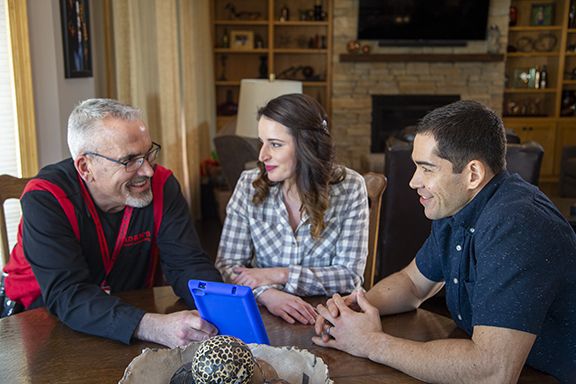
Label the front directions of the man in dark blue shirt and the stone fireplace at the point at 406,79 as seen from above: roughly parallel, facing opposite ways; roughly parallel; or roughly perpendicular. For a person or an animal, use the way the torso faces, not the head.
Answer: roughly perpendicular

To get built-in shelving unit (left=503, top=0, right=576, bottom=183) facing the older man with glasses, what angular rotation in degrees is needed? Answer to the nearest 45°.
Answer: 0° — it already faces them

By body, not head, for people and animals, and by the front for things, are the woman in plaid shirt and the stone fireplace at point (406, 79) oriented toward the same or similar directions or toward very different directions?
same or similar directions

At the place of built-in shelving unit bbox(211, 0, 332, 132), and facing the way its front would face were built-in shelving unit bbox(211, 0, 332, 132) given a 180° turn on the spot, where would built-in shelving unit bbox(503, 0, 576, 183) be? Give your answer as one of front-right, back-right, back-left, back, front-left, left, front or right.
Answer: right

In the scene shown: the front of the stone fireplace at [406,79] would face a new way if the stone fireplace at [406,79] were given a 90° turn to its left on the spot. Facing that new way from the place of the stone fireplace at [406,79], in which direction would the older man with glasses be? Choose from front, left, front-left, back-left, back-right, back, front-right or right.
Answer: right

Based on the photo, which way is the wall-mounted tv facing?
toward the camera

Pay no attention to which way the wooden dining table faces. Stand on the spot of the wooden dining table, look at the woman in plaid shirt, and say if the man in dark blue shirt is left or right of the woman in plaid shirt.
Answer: right

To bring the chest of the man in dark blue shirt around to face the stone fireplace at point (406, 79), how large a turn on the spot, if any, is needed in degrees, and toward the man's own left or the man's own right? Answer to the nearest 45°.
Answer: approximately 90° to the man's own right

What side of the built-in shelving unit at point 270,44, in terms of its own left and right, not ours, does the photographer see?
front

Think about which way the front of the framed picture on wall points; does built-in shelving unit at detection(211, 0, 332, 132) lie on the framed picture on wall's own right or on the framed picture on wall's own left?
on the framed picture on wall's own left

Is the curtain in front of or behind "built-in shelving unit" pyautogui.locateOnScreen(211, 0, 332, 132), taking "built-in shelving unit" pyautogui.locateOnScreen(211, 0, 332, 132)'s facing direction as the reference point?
in front

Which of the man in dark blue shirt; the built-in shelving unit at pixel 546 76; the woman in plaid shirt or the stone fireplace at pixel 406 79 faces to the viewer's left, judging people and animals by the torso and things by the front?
the man in dark blue shirt

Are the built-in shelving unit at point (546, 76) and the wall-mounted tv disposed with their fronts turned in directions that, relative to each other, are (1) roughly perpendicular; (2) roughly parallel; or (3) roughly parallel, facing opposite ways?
roughly parallel

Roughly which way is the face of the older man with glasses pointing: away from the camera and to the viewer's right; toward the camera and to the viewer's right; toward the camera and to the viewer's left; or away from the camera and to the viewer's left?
toward the camera and to the viewer's right

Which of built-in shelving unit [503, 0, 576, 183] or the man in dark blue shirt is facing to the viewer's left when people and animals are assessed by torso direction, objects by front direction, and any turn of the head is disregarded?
the man in dark blue shirt

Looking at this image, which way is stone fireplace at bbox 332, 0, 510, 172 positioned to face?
toward the camera

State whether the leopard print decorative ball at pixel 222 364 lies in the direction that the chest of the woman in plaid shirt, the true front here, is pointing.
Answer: yes

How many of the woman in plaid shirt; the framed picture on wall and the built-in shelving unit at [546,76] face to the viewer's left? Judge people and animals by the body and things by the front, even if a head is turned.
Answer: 0

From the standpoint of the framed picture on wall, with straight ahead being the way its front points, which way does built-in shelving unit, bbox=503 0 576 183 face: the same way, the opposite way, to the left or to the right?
to the right

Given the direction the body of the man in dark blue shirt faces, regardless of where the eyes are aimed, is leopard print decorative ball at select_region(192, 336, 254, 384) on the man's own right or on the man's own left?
on the man's own left

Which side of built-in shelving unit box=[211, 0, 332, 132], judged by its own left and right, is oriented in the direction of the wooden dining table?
front

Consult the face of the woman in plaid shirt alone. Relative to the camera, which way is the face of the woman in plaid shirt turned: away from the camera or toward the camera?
toward the camera
